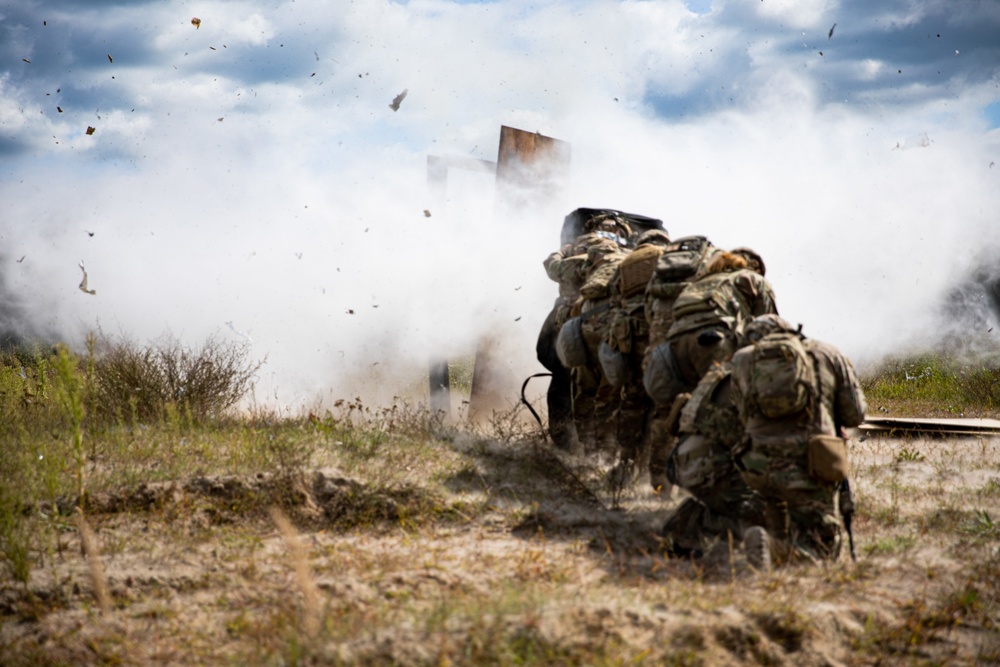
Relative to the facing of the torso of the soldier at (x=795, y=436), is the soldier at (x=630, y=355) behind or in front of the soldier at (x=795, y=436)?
in front

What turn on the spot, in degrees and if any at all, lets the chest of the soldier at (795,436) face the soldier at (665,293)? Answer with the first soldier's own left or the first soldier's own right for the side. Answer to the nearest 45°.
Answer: approximately 45° to the first soldier's own left

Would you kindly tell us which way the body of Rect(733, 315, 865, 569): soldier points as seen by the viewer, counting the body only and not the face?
away from the camera

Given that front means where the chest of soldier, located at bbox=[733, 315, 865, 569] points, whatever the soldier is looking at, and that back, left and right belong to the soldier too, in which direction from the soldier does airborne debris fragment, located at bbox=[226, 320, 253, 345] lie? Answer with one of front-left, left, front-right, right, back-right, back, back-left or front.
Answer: front-left

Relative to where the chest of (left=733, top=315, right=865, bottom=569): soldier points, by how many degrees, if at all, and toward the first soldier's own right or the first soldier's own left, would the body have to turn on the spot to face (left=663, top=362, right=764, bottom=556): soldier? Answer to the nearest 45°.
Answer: approximately 45° to the first soldier's own left
